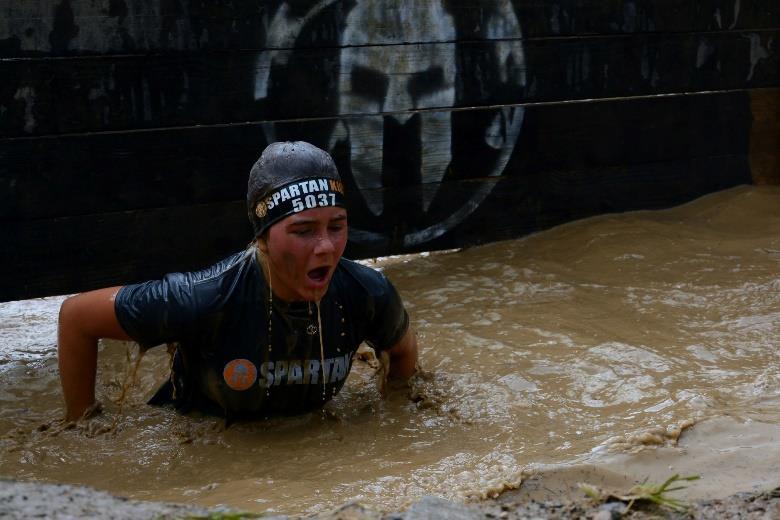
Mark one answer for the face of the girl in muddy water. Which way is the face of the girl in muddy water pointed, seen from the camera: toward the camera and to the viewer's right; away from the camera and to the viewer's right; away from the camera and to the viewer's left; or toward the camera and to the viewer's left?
toward the camera and to the viewer's right

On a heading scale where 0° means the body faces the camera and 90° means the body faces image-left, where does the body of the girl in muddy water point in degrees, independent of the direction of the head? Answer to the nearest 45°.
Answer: approximately 315°
